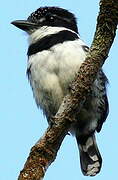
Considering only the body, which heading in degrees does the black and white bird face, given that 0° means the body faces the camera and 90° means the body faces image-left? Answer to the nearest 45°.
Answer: approximately 45°
